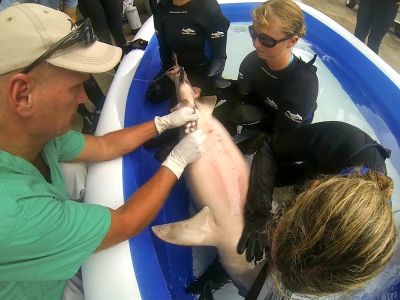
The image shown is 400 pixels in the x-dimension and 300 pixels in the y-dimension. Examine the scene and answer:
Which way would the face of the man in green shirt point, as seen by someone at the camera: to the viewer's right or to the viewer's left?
to the viewer's right

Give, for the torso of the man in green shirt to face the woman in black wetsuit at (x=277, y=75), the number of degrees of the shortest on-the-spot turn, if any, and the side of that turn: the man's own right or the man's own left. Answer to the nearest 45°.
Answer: approximately 45° to the man's own left

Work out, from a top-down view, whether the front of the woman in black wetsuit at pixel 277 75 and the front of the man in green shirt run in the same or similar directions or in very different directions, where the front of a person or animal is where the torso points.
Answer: very different directions

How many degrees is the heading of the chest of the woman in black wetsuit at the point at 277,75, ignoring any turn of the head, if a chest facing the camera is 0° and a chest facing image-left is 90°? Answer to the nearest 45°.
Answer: approximately 45°

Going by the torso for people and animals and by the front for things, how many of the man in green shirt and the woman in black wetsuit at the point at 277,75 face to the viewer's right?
1

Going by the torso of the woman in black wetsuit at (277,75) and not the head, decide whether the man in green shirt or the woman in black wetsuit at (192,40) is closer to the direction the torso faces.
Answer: the man in green shirt

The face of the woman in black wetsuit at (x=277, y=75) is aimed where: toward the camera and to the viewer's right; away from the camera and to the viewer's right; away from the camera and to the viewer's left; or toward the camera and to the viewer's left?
toward the camera and to the viewer's left

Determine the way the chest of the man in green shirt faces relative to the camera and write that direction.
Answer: to the viewer's right

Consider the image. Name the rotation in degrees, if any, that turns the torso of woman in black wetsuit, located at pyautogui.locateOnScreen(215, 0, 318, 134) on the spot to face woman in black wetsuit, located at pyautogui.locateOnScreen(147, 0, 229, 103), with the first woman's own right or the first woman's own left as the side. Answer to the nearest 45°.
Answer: approximately 90° to the first woman's own right
